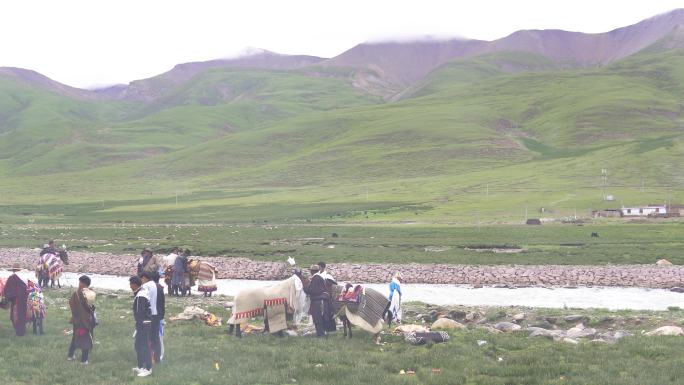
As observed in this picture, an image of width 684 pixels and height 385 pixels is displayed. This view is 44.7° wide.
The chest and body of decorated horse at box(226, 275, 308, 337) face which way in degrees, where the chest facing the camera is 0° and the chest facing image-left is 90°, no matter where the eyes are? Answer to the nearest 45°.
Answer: approximately 270°

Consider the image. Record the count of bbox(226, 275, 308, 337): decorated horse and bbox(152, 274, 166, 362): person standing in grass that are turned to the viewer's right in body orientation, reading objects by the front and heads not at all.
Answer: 1

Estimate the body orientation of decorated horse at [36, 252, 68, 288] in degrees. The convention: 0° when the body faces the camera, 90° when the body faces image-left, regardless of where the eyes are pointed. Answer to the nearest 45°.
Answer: approximately 225°

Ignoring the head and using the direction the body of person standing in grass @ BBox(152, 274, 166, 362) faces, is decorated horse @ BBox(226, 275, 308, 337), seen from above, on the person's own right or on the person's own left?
on the person's own right

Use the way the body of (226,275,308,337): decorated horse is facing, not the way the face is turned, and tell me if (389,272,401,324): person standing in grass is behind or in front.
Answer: in front

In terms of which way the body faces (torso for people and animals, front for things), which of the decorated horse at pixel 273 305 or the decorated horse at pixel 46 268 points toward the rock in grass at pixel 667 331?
the decorated horse at pixel 273 305

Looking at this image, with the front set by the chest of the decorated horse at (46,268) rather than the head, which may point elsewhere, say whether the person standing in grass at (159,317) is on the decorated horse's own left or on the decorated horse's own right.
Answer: on the decorated horse's own right

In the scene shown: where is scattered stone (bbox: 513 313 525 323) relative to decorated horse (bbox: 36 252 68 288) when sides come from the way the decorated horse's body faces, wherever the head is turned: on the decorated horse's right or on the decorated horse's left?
on the decorated horse's right

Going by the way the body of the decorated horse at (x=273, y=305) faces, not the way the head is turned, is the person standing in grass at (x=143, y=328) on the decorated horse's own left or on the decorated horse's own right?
on the decorated horse's own right

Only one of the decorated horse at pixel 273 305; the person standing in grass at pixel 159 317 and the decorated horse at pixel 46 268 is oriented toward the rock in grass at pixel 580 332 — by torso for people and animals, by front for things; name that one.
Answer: the decorated horse at pixel 273 305

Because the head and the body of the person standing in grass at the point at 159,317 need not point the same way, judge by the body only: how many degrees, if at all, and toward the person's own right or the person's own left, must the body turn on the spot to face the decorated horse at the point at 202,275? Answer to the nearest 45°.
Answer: approximately 90° to the person's own right
